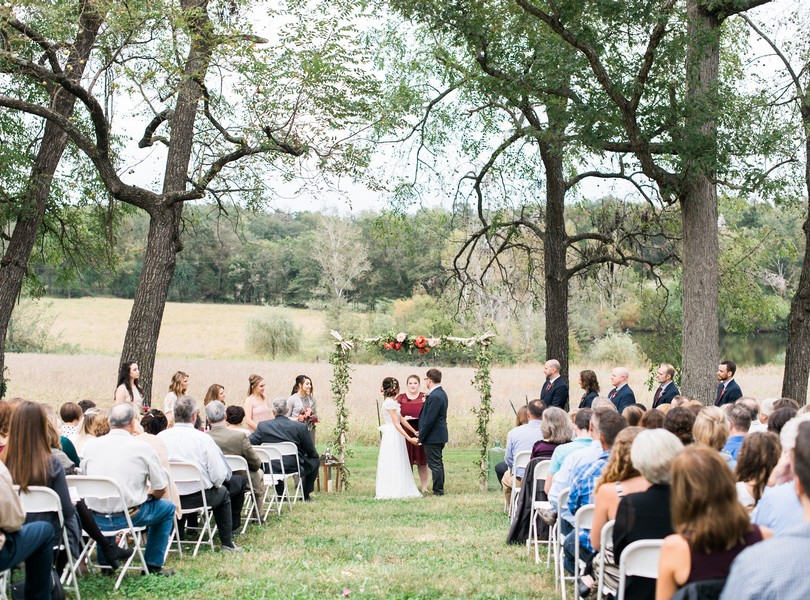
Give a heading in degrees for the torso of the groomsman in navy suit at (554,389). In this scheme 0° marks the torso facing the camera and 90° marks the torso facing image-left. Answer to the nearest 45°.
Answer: approximately 45°

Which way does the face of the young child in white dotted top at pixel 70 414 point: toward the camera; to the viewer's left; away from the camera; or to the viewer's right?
away from the camera

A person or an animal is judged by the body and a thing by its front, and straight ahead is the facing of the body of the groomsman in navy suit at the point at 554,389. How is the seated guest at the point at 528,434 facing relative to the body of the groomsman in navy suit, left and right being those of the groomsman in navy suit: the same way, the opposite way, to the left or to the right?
to the right

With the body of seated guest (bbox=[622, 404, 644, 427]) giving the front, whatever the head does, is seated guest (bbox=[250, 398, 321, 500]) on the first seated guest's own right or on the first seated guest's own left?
on the first seated guest's own left

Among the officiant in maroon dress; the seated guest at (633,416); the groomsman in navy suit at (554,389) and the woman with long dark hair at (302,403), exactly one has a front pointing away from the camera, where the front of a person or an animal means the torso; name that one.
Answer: the seated guest

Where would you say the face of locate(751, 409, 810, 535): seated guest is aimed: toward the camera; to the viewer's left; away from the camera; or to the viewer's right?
away from the camera

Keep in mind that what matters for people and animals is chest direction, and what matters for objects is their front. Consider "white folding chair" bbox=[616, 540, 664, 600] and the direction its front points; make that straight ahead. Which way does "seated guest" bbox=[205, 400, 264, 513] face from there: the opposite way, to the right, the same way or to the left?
to the right

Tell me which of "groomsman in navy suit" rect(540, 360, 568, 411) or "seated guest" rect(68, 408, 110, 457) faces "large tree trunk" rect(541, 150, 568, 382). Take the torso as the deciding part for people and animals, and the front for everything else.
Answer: the seated guest

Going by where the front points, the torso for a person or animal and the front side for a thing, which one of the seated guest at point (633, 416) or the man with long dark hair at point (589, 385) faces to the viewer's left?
the man with long dark hair

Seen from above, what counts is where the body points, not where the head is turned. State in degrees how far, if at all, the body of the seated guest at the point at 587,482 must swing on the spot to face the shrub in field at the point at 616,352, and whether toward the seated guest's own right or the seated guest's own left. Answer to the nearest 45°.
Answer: approximately 45° to the seated guest's own right

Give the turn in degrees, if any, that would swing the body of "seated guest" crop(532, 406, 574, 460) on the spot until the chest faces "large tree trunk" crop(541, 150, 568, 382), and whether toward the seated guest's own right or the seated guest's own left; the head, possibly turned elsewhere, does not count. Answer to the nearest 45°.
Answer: approximately 45° to the seated guest's own right

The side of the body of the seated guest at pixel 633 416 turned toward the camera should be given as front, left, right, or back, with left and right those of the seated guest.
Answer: back

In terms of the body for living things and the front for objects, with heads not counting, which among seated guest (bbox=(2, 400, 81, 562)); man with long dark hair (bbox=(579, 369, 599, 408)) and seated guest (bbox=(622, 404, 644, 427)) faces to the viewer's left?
the man with long dark hair
